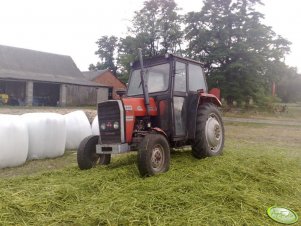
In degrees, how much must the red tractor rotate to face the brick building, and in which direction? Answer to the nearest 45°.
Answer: approximately 135° to its right

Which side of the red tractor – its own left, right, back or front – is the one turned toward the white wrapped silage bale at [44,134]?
right

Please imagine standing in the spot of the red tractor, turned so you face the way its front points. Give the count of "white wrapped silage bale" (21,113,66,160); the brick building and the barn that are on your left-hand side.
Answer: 0

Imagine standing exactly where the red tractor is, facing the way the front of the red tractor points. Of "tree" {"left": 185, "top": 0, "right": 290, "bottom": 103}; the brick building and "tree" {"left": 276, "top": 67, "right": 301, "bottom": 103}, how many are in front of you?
0

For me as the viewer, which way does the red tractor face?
facing the viewer and to the left of the viewer

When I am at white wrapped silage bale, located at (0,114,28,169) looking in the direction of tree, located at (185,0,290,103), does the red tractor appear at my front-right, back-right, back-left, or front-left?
front-right

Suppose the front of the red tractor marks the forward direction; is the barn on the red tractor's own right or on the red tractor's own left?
on the red tractor's own right

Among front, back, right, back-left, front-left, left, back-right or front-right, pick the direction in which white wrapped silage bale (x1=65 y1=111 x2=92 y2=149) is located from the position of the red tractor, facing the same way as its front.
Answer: right

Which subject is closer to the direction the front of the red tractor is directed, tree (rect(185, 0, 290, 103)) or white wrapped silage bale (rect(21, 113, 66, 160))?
the white wrapped silage bale

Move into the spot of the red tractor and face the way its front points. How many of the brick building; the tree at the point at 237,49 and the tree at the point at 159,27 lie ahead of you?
0

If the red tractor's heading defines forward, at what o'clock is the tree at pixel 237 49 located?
The tree is roughly at 5 o'clock from the red tractor.

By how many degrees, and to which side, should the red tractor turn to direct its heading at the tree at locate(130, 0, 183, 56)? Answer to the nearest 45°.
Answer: approximately 135° to its right

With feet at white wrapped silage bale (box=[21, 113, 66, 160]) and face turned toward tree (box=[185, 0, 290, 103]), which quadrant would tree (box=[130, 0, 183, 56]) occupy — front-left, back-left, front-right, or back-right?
front-left

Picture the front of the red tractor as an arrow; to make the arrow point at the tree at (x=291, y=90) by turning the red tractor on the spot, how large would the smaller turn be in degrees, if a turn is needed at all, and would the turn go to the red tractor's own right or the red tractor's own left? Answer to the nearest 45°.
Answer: approximately 180°

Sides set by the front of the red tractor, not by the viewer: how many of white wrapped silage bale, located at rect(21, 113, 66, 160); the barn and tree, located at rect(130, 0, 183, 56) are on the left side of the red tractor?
0
